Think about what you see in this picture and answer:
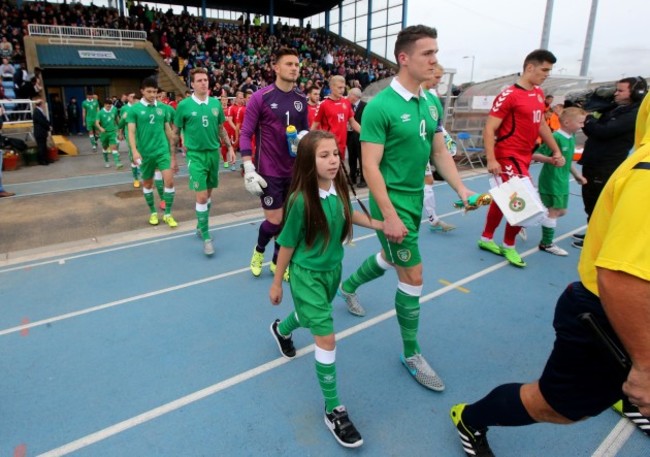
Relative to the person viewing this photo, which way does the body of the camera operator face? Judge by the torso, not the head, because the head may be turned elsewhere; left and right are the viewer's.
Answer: facing to the left of the viewer

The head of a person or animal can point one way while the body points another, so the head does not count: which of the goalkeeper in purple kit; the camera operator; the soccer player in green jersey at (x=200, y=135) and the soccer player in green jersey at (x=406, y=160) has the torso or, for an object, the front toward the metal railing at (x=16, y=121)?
the camera operator

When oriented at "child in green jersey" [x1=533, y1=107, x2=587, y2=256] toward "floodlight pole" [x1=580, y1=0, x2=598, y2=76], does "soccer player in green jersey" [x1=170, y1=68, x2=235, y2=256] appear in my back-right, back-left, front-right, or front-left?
back-left

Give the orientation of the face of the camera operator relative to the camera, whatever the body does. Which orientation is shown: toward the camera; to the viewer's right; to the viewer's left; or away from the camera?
to the viewer's left

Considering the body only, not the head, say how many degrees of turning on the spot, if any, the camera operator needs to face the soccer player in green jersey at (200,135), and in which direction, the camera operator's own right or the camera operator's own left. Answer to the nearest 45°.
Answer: approximately 45° to the camera operator's own left

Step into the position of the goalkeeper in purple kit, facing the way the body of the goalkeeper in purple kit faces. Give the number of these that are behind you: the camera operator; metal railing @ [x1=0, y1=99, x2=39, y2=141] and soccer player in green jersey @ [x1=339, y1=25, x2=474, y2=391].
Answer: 1

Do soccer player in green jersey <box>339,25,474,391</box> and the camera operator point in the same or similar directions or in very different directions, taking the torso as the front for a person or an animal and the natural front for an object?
very different directions

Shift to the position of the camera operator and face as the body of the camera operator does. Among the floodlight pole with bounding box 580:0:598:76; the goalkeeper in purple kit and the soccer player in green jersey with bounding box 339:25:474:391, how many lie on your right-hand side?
1
